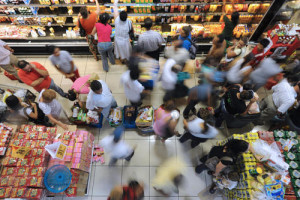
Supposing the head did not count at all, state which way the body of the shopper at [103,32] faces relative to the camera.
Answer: away from the camera

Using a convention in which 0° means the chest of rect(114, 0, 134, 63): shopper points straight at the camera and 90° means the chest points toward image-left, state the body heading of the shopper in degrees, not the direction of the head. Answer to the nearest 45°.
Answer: approximately 180°

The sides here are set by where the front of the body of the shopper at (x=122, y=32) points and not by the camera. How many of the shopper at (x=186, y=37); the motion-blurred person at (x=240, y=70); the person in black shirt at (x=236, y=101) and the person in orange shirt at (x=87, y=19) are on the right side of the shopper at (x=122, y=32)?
3

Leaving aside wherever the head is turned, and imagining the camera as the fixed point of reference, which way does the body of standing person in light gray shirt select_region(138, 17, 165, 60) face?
away from the camera

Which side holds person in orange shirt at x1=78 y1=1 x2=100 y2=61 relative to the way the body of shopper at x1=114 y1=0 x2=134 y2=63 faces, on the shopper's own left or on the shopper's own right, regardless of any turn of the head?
on the shopper's own left

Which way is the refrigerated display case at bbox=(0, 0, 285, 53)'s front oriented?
toward the camera
